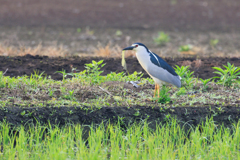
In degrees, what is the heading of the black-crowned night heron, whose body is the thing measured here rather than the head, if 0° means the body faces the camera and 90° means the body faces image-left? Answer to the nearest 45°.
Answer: approximately 90°

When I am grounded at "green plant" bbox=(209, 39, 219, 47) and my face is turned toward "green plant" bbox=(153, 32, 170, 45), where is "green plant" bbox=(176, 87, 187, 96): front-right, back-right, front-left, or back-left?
front-left

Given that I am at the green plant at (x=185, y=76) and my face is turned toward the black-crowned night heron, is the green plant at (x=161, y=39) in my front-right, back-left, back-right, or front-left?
back-right

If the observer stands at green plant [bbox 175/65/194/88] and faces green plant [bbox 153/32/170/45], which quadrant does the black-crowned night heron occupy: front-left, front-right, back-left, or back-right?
back-left

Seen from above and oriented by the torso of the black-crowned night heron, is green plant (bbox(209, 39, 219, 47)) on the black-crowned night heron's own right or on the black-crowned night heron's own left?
on the black-crowned night heron's own right

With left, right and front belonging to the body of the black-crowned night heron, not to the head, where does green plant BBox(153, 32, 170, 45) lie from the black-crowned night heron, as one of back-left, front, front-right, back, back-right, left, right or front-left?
right

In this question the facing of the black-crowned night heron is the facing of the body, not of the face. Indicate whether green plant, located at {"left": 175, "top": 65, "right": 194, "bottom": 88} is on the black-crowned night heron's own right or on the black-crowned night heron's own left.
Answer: on the black-crowned night heron's own right

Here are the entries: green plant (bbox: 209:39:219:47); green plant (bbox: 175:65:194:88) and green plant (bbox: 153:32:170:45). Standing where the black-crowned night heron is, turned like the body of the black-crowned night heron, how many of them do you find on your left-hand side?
0
